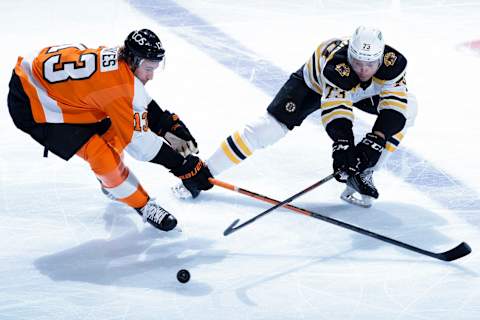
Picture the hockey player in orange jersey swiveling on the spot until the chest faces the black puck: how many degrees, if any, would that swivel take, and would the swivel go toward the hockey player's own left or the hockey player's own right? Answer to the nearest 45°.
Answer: approximately 45° to the hockey player's own right

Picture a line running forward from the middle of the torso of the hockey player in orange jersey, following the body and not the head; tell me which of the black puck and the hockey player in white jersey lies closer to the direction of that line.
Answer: the hockey player in white jersey

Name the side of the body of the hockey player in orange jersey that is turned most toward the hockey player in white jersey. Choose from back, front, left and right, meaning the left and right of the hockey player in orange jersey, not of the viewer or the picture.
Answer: front

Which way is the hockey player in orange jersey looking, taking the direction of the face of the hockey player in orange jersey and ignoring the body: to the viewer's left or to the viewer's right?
to the viewer's right

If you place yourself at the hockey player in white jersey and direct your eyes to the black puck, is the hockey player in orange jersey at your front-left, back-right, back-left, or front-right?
front-right

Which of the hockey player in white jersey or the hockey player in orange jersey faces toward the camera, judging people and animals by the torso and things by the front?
the hockey player in white jersey

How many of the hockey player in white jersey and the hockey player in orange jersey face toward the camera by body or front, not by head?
1

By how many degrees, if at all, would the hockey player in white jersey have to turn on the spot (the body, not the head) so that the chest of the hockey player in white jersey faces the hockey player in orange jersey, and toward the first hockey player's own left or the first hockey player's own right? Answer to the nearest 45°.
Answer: approximately 45° to the first hockey player's own right

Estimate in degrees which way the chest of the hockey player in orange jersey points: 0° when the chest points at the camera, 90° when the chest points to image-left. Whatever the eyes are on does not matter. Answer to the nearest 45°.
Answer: approximately 270°

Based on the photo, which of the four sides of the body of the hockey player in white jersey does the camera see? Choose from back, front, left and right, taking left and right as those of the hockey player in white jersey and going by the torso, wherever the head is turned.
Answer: front
